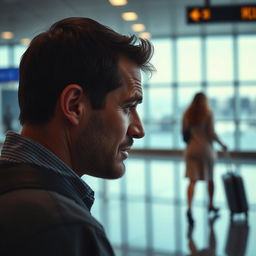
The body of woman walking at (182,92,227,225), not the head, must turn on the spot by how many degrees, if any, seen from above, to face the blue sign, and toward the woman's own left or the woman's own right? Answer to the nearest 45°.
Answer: approximately 45° to the woman's own left

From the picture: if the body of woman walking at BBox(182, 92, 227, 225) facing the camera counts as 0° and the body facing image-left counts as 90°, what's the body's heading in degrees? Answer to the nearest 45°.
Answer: approximately 180°

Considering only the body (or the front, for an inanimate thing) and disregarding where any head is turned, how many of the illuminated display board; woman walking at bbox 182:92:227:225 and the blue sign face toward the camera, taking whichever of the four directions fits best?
2

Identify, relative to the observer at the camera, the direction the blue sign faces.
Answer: facing the viewer

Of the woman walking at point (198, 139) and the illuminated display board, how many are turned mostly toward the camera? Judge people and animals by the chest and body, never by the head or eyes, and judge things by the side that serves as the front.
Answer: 1

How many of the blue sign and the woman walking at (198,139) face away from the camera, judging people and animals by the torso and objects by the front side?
1

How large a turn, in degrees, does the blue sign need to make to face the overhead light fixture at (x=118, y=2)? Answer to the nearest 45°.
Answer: approximately 45° to its left

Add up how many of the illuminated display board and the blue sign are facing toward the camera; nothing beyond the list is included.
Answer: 2

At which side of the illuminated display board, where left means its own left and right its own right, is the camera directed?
front

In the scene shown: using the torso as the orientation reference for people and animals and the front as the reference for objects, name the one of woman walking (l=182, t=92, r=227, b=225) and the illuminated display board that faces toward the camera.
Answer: the illuminated display board

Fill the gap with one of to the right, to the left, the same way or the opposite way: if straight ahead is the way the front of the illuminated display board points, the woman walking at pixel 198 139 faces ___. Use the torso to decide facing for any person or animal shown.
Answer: the opposite way

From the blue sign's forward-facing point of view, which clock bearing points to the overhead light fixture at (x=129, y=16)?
The overhead light fixture is roughly at 10 o'clock from the blue sign.

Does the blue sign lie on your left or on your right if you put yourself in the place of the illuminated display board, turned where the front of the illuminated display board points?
on your right
